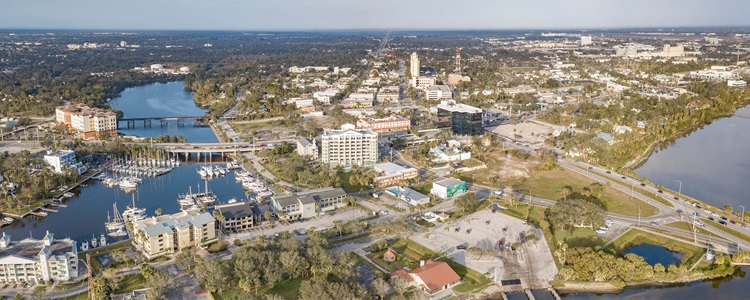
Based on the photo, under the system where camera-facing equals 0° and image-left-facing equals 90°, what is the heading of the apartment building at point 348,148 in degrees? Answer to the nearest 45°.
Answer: approximately 0°

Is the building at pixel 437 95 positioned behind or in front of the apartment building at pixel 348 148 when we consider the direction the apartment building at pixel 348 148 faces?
behind

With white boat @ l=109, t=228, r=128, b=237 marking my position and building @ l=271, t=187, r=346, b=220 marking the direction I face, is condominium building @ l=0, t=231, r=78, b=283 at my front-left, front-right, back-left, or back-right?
back-right

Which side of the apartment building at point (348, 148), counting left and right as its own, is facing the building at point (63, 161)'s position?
right

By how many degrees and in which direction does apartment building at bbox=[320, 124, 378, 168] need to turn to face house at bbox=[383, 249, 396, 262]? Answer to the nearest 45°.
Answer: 0° — it already faces it

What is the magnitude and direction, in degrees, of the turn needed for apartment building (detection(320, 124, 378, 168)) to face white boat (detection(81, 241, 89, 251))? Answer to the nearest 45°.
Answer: approximately 45° to its right

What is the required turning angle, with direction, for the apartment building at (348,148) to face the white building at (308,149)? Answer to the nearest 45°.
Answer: approximately 135° to its right
